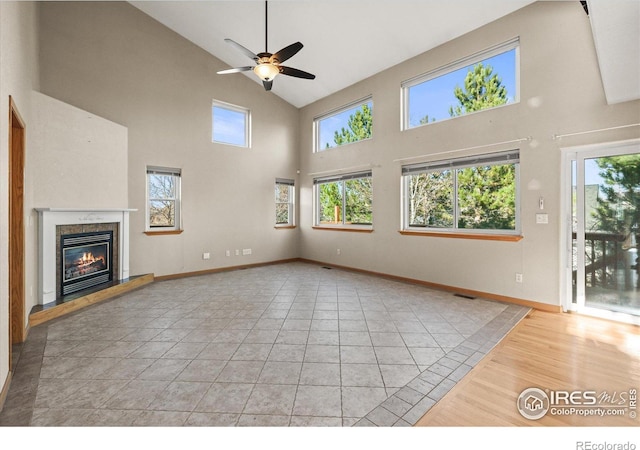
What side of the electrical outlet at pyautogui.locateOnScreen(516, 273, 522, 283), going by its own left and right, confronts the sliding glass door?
left

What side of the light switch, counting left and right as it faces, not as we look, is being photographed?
front

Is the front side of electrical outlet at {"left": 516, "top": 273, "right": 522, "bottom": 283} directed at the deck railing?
no

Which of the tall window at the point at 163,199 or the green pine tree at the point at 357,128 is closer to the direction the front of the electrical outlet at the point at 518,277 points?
the tall window

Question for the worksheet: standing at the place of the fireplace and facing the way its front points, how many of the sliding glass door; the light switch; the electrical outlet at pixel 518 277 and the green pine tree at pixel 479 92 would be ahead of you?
4

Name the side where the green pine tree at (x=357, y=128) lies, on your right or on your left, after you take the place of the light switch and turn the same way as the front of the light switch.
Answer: on your right

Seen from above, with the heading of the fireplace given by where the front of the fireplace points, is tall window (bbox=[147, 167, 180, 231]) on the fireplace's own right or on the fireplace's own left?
on the fireplace's own left

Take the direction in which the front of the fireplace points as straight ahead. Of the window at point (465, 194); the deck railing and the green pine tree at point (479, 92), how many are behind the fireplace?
0

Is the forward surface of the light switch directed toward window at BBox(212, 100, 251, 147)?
no

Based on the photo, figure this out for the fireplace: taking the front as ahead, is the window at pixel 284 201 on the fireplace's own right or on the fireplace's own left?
on the fireplace's own left

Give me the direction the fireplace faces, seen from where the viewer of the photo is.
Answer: facing the viewer and to the right of the viewer

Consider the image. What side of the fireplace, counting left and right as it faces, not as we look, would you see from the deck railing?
front
